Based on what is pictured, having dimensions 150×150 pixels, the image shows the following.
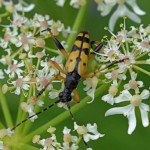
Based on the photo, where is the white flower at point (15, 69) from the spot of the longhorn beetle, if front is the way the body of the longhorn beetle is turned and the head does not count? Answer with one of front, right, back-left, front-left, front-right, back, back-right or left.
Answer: right

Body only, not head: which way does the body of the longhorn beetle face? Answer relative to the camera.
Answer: toward the camera

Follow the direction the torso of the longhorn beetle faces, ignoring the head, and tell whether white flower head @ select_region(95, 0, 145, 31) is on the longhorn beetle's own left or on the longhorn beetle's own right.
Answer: on the longhorn beetle's own left

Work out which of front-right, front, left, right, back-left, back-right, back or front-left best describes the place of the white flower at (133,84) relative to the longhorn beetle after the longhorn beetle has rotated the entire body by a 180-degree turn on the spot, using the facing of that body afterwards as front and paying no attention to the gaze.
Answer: right

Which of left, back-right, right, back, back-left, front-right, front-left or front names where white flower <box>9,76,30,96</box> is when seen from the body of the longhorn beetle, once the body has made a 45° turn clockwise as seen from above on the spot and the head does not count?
front-right
